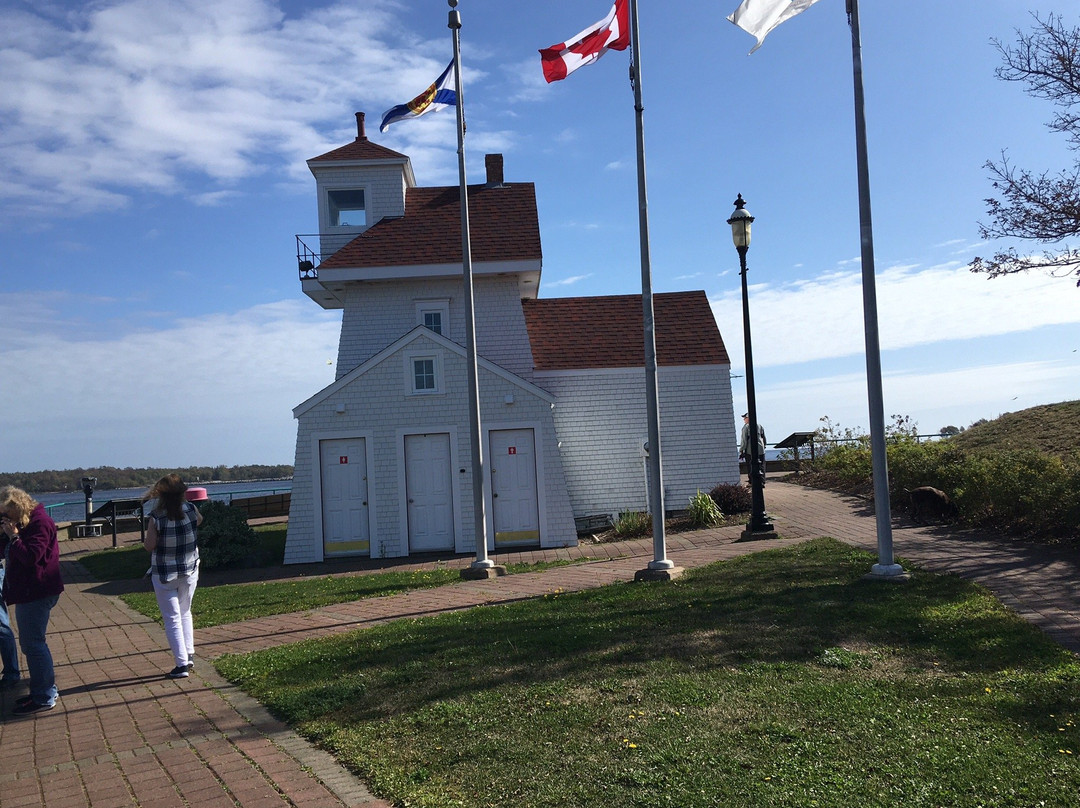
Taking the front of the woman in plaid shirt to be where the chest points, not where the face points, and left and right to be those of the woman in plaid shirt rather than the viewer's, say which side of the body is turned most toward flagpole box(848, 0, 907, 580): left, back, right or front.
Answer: right

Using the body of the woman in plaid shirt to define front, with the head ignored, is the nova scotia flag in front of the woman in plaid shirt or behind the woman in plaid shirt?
in front

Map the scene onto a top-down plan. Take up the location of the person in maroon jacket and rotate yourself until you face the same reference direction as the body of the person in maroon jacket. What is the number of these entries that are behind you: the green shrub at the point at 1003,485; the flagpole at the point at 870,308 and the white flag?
3

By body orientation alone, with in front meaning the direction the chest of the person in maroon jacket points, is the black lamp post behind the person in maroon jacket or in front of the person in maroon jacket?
behind

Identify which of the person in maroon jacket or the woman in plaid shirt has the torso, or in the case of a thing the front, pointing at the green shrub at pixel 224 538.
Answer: the woman in plaid shirt

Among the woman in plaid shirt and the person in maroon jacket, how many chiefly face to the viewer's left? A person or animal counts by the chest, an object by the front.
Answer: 1

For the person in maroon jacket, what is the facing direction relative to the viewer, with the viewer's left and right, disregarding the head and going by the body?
facing to the left of the viewer

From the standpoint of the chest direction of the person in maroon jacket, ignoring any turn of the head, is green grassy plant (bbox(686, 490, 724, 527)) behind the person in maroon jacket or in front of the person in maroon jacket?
behind

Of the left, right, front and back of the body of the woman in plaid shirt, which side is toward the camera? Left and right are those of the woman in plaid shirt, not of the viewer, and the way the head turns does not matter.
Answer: back

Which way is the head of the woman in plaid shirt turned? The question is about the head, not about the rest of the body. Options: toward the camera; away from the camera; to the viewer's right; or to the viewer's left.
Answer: away from the camera

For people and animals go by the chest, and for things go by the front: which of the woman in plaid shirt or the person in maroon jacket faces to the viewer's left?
the person in maroon jacket

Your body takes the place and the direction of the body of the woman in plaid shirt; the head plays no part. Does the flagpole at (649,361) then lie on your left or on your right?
on your right
